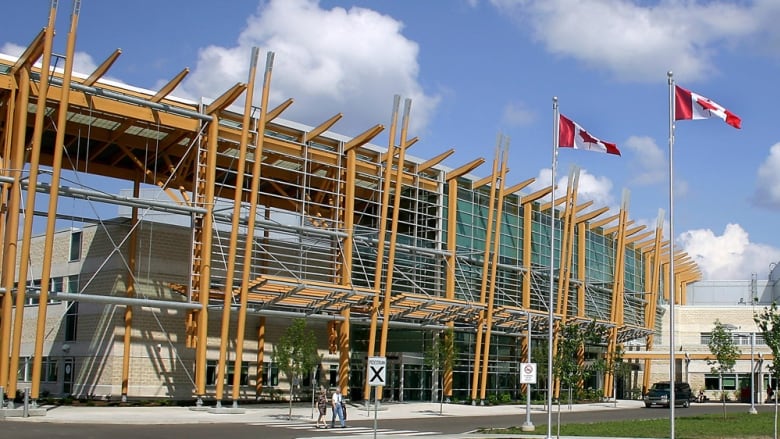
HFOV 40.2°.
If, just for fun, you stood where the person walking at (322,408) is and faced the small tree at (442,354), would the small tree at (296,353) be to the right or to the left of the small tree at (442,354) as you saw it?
left

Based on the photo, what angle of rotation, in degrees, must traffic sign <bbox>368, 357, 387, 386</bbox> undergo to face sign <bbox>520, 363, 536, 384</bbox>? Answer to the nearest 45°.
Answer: approximately 135° to its left

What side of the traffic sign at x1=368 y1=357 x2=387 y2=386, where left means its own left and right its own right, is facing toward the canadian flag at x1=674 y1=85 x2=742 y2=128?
left

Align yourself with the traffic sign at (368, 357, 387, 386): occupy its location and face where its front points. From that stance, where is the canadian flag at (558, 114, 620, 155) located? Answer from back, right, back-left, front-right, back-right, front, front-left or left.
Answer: back-left

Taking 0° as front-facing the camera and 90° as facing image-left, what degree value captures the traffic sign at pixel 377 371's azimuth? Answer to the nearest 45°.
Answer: approximately 0°
